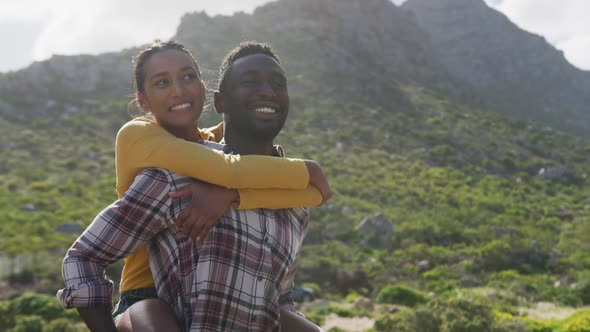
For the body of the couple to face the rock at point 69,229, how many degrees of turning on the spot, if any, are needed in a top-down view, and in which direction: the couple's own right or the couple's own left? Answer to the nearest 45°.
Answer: approximately 135° to the couple's own left

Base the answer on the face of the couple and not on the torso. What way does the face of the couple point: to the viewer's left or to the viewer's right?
to the viewer's right

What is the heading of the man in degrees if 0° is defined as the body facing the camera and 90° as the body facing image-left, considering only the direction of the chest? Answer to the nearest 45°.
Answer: approximately 315°

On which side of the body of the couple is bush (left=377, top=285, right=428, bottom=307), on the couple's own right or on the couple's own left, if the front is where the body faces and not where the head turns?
on the couple's own left

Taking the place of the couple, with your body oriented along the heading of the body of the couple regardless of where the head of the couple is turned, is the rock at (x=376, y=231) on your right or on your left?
on your left

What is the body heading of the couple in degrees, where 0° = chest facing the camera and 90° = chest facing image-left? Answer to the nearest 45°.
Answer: approximately 315°

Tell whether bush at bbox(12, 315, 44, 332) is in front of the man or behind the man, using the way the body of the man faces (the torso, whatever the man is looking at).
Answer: behind

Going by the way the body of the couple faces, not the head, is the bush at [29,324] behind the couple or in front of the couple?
behind

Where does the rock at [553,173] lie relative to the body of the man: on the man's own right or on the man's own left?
on the man's own left
